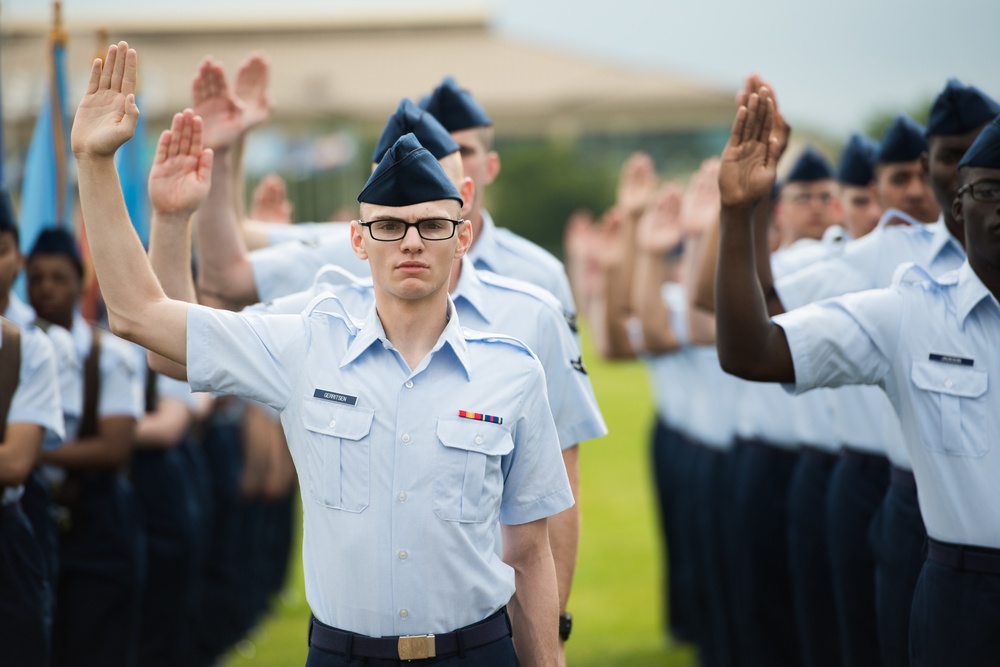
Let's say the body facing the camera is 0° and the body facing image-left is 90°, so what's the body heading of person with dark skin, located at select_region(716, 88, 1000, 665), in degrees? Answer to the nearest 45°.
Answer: approximately 0°

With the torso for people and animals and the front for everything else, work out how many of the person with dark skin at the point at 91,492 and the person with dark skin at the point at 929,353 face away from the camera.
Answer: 0

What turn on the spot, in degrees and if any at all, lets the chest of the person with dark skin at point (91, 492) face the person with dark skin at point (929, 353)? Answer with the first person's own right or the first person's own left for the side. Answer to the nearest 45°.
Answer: approximately 90° to the first person's own left

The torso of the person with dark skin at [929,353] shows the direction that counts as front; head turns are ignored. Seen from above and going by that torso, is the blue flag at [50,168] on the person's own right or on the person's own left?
on the person's own right

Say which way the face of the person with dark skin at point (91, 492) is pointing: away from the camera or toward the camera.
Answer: toward the camera
